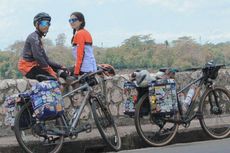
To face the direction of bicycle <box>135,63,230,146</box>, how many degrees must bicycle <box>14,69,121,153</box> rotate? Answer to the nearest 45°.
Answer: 0° — it already faces it

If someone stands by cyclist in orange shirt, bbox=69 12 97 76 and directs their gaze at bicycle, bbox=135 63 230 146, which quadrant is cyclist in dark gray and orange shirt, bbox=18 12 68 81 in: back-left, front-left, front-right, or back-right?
back-right

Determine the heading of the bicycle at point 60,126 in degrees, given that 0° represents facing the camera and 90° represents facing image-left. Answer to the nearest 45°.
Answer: approximately 270°
